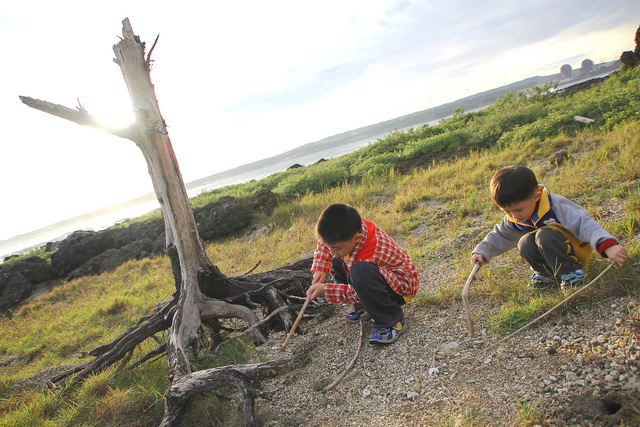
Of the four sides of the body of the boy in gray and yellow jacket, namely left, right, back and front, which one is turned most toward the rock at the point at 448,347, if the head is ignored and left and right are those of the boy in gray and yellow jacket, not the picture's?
front

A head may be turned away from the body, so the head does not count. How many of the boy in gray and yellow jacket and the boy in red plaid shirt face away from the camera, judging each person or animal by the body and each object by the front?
0

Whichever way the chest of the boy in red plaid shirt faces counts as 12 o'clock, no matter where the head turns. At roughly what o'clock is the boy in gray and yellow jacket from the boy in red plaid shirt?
The boy in gray and yellow jacket is roughly at 8 o'clock from the boy in red plaid shirt.

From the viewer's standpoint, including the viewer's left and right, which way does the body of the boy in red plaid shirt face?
facing the viewer and to the left of the viewer

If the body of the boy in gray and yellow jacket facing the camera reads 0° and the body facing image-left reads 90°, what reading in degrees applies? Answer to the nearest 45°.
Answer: approximately 45°

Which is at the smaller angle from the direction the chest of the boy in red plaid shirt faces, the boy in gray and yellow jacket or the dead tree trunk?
the dead tree trunk

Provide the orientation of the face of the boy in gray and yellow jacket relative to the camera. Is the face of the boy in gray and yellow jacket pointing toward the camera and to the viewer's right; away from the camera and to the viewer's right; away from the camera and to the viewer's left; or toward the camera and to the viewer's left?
toward the camera and to the viewer's left
